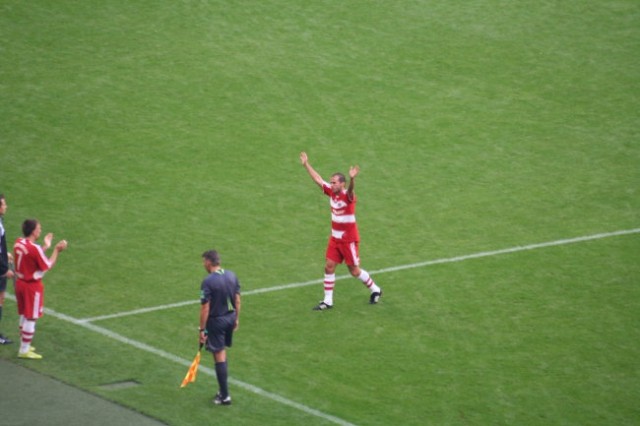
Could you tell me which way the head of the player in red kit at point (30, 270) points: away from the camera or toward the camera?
away from the camera

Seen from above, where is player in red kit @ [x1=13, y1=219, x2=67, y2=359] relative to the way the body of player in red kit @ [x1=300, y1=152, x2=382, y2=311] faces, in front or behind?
in front

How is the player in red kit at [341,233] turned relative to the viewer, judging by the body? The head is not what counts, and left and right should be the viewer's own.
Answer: facing the viewer and to the left of the viewer
